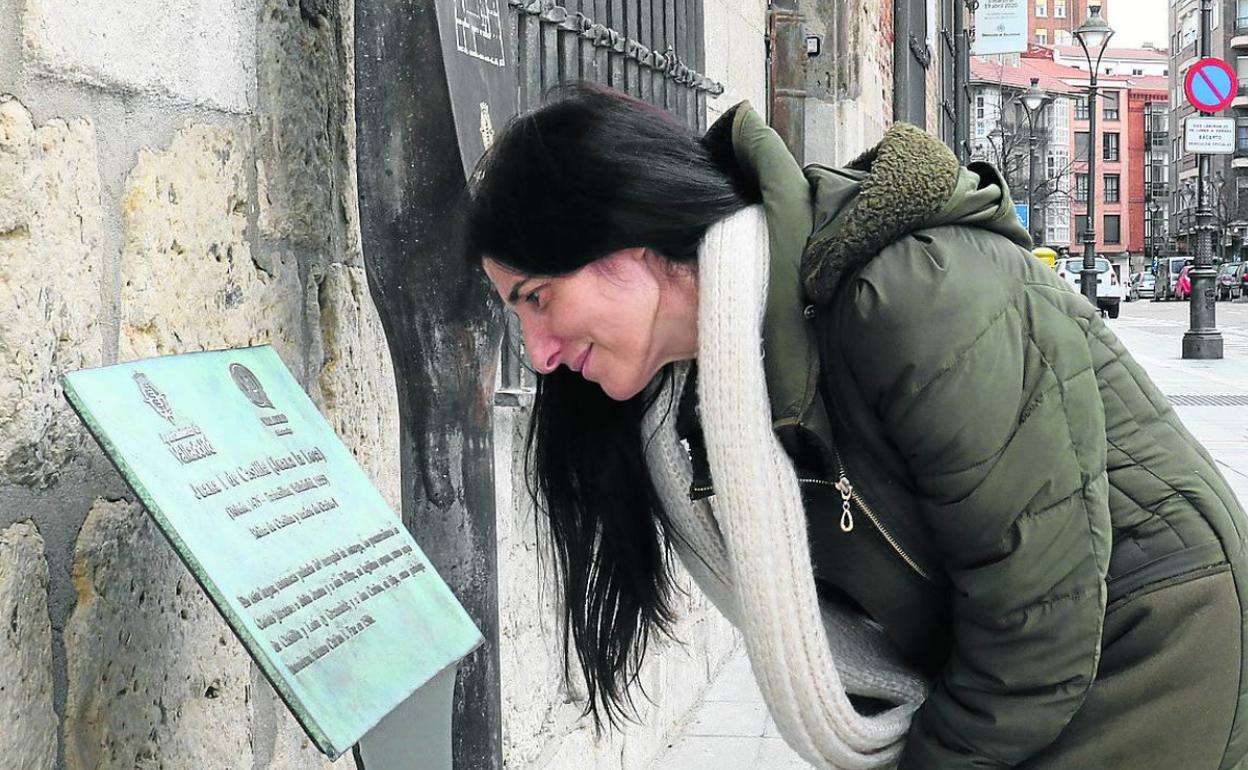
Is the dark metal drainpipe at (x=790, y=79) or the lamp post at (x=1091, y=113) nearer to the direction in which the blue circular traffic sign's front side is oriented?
the dark metal drainpipe

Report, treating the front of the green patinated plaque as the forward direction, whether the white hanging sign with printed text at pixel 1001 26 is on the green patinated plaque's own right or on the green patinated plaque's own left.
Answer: on the green patinated plaque's own left

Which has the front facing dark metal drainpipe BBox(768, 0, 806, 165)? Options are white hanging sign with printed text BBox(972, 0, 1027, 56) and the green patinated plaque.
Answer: the white hanging sign with printed text

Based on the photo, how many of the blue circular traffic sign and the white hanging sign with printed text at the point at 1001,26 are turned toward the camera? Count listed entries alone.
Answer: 2

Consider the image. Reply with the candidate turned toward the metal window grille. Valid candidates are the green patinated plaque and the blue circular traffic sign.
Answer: the blue circular traffic sign

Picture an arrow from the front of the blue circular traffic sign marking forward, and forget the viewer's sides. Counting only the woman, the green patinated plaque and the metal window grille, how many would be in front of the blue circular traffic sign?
3

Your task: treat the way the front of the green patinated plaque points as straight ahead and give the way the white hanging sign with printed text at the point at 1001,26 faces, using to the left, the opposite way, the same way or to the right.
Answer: to the right

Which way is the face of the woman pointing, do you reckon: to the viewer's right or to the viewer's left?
to the viewer's left

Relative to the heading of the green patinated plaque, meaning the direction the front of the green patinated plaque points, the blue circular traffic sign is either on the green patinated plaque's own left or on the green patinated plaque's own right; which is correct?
on the green patinated plaque's own left

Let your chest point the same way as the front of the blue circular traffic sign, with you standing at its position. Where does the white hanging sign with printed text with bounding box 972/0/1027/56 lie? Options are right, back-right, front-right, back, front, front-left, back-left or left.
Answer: back-right

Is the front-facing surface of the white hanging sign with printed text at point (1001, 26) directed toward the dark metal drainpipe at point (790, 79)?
yes

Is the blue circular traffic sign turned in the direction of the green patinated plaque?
yes

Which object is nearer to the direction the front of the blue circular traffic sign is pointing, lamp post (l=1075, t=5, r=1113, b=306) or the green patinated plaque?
the green patinated plaque
